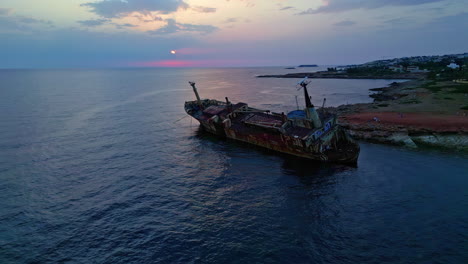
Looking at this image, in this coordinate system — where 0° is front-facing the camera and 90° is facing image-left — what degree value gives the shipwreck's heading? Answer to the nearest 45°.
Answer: approximately 135°
